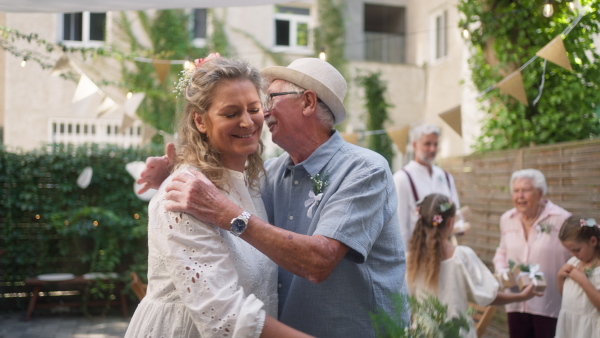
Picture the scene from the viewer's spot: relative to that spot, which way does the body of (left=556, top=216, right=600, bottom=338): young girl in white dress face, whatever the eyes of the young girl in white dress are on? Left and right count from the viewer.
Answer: facing the viewer and to the left of the viewer

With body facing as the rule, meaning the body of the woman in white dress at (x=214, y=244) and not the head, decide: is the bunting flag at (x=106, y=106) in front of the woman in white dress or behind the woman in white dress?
behind

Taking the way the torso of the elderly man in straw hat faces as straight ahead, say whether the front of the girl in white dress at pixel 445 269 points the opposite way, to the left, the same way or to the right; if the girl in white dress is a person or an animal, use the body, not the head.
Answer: the opposite way

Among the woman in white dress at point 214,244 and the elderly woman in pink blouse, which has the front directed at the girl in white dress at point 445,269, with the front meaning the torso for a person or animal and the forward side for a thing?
the elderly woman in pink blouse

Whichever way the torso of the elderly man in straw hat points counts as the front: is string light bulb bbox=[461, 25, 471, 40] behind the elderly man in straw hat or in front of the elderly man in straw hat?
behind

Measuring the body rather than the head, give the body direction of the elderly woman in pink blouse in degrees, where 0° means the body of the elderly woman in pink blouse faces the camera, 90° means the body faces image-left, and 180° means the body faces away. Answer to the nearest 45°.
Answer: approximately 45°

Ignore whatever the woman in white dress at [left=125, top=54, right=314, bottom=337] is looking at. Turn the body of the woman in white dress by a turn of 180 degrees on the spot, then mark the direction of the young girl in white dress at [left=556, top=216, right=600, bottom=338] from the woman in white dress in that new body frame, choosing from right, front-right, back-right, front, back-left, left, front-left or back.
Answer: right

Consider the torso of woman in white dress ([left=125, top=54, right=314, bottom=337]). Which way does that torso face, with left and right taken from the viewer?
facing the viewer and to the right of the viewer

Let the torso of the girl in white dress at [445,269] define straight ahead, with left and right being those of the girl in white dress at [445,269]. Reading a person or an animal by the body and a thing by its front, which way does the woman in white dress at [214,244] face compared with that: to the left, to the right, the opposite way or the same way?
to the right

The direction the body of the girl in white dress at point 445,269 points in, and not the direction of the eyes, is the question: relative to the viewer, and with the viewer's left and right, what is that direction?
facing away from the viewer and to the right of the viewer

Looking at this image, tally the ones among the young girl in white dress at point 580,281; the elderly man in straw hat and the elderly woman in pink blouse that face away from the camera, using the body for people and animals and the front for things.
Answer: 0

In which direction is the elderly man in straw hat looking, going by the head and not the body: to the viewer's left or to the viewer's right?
to the viewer's left

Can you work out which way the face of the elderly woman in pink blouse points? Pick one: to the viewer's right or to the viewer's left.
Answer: to the viewer's left
